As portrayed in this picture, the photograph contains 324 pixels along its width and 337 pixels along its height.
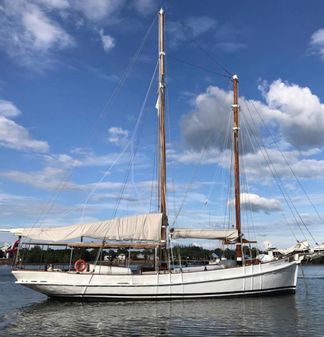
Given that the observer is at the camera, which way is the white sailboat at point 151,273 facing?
facing to the right of the viewer
